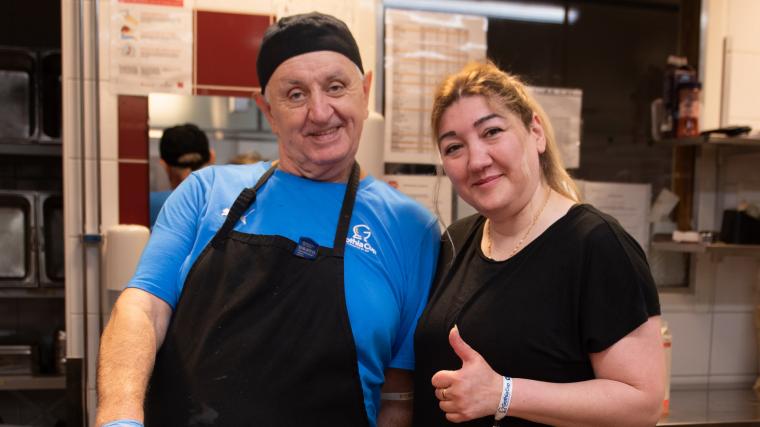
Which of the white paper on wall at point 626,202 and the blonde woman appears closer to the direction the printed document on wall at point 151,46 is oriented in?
the blonde woman

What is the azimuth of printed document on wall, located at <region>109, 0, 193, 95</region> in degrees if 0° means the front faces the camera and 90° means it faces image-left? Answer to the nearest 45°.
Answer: approximately 0°

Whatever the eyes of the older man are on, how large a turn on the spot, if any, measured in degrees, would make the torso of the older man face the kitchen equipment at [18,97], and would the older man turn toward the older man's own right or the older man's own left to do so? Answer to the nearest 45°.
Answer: approximately 135° to the older man's own right

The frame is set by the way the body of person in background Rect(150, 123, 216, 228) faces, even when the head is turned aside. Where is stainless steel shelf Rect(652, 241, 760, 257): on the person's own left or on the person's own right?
on the person's own right

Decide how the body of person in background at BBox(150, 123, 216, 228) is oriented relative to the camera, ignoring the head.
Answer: away from the camera

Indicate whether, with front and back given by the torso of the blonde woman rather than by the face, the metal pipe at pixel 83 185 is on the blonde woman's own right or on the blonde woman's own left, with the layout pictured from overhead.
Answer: on the blonde woman's own right

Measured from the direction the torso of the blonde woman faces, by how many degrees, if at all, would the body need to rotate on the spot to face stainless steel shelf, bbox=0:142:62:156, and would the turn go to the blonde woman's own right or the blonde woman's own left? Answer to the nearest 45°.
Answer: approximately 90° to the blonde woman's own right

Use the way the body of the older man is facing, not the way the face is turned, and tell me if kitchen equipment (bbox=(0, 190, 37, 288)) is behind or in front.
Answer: behind

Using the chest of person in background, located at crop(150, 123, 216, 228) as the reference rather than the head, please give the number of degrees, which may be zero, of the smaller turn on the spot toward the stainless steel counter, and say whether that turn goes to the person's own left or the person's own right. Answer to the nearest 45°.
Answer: approximately 90° to the person's own right

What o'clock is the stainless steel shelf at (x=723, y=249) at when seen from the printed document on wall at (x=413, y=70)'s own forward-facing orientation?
The stainless steel shelf is roughly at 9 o'clock from the printed document on wall.
